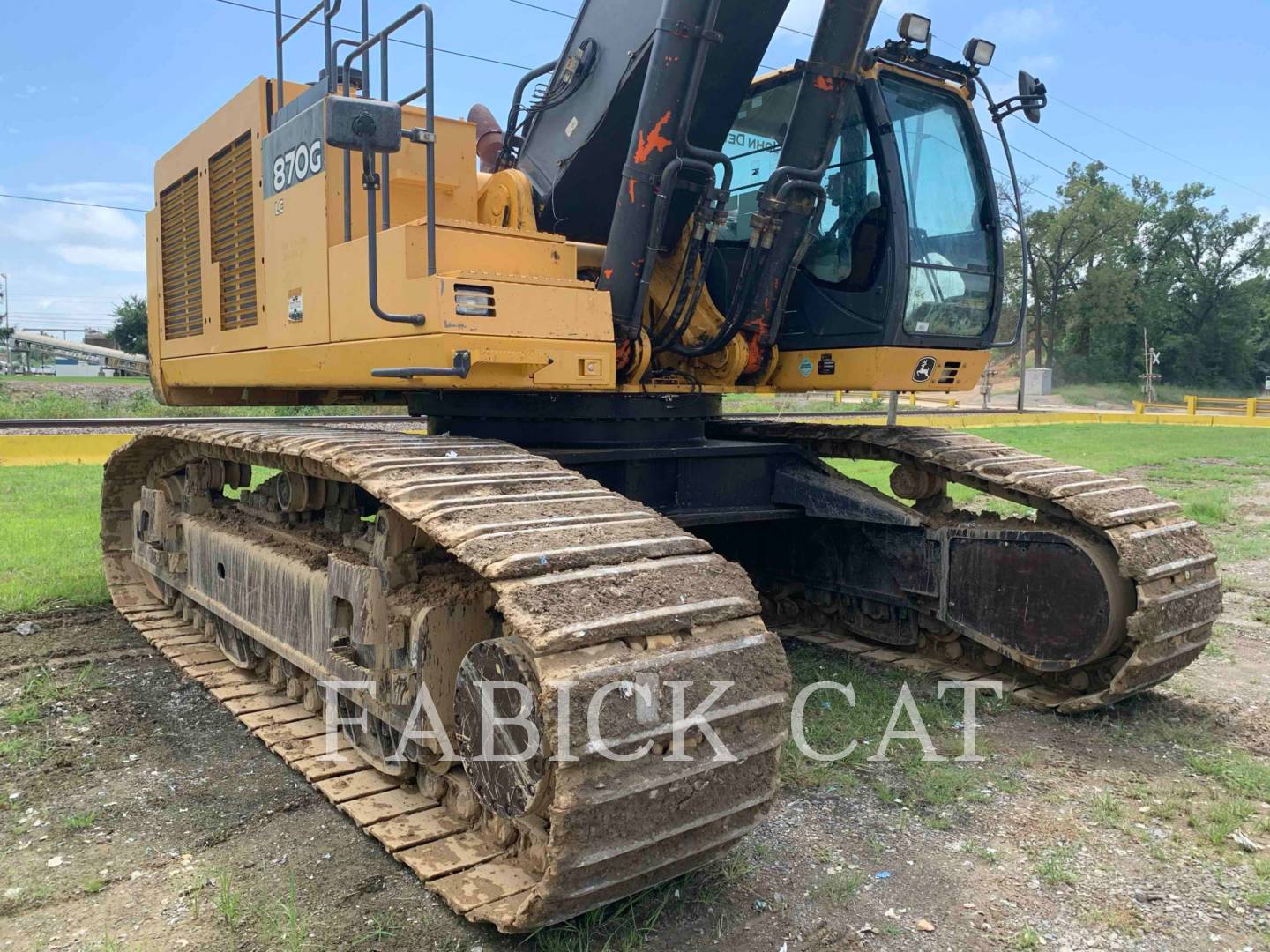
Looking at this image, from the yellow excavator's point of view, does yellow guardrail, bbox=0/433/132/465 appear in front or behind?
behind

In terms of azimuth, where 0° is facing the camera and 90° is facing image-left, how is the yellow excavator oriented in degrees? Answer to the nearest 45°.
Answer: approximately 315°

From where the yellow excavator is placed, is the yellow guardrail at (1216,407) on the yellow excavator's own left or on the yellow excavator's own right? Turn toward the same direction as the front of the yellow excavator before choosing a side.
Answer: on the yellow excavator's own left
